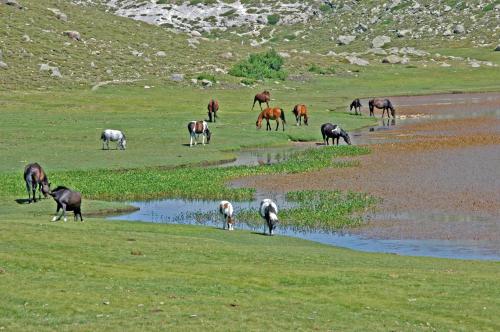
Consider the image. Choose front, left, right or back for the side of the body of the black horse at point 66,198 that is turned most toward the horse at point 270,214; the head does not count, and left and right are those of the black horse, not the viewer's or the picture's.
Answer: back

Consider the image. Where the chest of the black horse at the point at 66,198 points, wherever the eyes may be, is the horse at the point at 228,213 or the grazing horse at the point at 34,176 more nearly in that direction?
the grazing horse

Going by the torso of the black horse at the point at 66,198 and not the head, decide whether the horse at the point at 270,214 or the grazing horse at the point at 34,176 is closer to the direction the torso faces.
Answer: the grazing horse

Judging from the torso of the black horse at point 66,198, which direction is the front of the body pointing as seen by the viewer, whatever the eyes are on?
to the viewer's left

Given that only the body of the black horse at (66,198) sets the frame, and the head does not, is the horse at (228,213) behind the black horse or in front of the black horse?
behind

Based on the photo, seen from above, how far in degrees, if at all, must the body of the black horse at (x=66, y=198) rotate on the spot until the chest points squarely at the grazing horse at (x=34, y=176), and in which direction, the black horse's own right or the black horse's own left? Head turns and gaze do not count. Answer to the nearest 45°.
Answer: approximately 90° to the black horse's own right

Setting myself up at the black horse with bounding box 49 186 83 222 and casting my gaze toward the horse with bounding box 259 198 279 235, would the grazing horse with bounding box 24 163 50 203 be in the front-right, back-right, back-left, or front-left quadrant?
back-left
